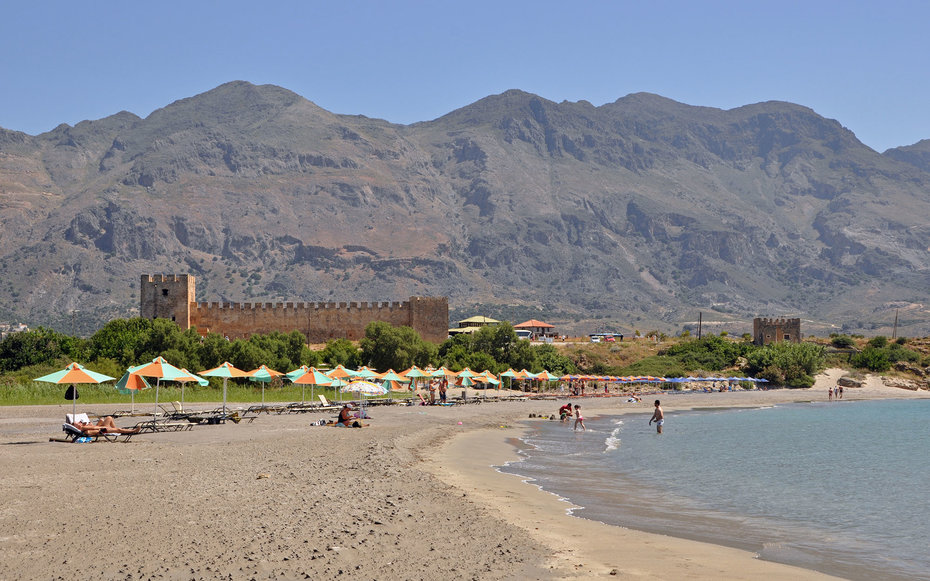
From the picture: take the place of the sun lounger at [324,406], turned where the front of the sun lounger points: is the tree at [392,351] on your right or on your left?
on your left

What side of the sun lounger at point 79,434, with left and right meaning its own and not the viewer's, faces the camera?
right

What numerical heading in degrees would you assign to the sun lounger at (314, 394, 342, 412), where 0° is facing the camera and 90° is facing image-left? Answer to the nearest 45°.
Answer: approximately 270°

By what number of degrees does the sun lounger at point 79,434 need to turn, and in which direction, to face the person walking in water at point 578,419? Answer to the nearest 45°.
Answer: approximately 45° to its left

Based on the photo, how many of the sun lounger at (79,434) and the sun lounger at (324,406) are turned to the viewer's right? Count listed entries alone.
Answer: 2

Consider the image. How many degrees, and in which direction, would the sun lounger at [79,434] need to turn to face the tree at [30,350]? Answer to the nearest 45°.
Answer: approximately 90° to its left

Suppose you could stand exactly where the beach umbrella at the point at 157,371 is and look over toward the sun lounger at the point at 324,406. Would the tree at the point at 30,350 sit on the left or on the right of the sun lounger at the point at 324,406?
left

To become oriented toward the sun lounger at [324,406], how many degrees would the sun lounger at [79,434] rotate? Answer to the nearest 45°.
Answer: approximately 45° to its left

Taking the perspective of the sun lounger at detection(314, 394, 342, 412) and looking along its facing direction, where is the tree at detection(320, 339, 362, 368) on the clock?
The tree is roughly at 9 o'clock from the sun lounger.
